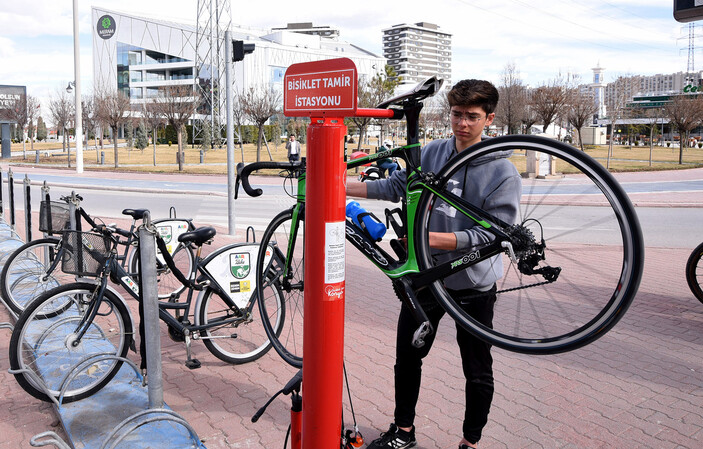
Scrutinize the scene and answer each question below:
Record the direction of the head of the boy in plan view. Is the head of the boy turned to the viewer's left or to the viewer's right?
to the viewer's left

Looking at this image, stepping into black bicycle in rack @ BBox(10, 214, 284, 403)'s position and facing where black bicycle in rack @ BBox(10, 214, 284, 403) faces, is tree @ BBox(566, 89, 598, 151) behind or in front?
behind

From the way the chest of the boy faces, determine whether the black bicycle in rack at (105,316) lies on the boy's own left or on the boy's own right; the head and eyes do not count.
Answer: on the boy's own right

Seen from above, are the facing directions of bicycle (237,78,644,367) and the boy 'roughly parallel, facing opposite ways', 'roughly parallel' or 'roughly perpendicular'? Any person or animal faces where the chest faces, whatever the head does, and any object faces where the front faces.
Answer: roughly perpendicular
